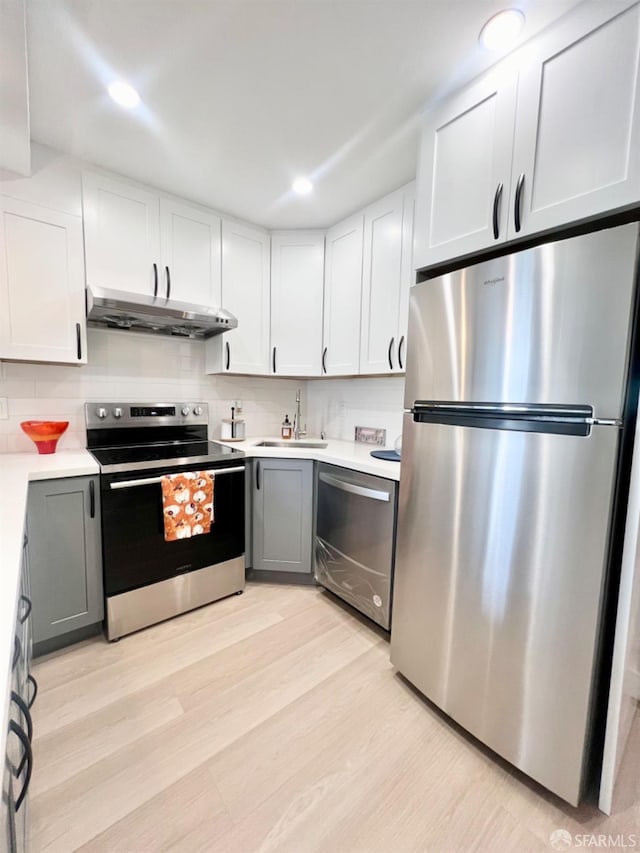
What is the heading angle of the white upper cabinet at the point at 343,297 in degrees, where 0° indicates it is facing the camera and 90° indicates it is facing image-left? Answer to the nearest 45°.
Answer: approximately 45°

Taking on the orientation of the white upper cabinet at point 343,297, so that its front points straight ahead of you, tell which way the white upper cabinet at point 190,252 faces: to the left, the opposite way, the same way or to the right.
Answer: to the left

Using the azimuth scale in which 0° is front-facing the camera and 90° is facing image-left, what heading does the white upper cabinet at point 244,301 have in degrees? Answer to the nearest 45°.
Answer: approximately 315°

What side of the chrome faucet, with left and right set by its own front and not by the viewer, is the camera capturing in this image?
front

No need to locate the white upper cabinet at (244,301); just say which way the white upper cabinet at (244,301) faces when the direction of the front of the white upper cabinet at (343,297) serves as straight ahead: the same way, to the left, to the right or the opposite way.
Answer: to the left

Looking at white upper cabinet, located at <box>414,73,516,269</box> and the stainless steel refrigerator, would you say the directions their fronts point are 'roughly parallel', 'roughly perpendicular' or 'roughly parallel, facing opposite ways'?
roughly parallel

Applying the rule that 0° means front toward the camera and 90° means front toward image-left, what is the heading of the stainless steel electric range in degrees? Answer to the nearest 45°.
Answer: approximately 315°

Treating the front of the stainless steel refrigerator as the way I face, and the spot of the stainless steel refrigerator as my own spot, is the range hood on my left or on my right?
on my right

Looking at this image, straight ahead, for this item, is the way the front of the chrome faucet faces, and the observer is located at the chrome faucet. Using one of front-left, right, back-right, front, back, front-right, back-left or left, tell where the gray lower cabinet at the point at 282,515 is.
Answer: front

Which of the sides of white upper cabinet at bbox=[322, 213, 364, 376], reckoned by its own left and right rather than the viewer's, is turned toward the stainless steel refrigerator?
left

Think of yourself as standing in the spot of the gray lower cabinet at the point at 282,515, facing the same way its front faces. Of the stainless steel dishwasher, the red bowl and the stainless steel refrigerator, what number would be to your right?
1

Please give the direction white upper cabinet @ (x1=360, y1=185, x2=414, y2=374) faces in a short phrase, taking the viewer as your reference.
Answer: facing the viewer and to the left of the viewer

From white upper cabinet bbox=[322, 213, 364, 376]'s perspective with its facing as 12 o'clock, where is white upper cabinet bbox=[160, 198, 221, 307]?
white upper cabinet bbox=[160, 198, 221, 307] is roughly at 1 o'clock from white upper cabinet bbox=[322, 213, 364, 376].

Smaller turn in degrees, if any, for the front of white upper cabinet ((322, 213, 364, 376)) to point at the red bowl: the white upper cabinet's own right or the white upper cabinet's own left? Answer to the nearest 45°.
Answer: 0° — it already faces it

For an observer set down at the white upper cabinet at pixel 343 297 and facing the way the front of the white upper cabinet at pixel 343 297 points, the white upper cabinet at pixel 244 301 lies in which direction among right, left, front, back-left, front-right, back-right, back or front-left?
front-right

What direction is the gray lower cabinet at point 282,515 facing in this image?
toward the camera
